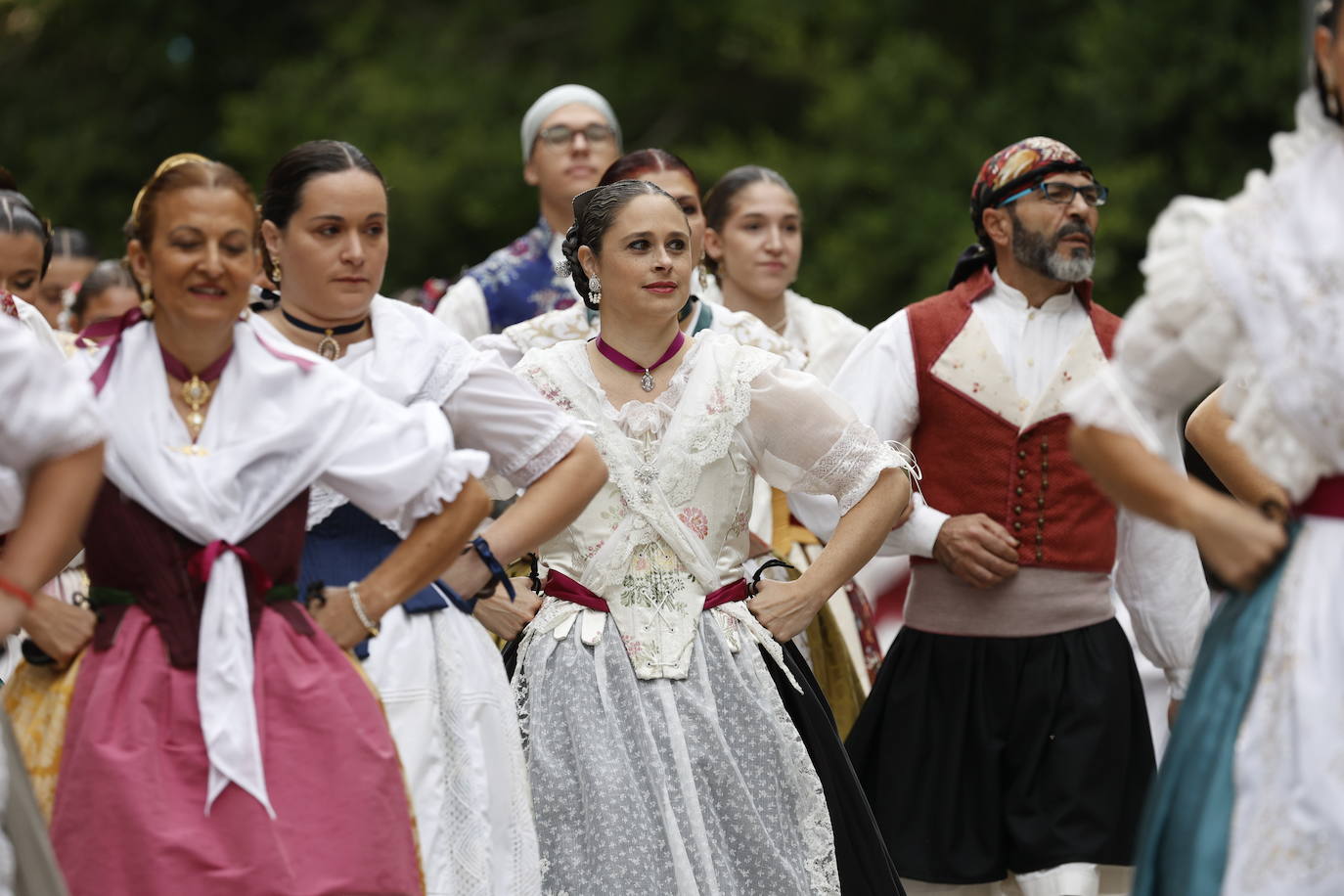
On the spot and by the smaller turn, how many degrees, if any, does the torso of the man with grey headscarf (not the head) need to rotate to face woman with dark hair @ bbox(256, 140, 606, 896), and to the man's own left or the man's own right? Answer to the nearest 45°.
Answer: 0° — they already face them

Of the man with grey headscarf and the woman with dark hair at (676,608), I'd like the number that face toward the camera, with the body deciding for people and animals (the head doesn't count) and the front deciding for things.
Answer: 2

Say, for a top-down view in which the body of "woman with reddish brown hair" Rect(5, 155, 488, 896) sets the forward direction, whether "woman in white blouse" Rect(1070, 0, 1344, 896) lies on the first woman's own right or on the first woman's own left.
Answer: on the first woman's own left

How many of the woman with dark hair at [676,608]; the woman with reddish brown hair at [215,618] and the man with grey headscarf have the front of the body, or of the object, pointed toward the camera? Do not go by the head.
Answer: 3

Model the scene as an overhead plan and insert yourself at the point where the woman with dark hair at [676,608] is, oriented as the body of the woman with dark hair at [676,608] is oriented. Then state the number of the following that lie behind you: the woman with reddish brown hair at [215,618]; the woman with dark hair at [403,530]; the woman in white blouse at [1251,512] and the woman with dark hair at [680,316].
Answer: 1

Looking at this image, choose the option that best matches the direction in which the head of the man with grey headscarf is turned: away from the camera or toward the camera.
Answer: toward the camera

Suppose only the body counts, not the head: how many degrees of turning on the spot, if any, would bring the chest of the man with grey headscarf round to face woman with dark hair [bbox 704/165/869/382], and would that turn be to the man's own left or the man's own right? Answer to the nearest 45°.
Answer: approximately 90° to the man's own left

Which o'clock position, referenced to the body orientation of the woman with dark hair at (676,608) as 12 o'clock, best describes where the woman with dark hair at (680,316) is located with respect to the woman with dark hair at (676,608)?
the woman with dark hair at (680,316) is roughly at 6 o'clock from the woman with dark hair at (676,608).

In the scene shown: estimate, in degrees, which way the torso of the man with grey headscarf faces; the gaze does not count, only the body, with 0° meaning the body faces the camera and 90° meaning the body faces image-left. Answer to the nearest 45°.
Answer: approximately 0°

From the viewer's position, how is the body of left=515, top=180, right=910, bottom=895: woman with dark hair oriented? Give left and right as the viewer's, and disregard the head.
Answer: facing the viewer

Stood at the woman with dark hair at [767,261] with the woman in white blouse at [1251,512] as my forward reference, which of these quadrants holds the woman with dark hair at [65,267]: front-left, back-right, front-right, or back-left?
back-right

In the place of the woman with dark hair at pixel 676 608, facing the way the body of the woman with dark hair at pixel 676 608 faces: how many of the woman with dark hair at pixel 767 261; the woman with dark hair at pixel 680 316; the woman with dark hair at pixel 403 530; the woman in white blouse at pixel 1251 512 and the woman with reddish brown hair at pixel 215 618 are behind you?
2

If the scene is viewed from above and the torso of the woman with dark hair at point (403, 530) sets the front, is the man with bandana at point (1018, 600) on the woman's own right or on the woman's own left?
on the woman's own left

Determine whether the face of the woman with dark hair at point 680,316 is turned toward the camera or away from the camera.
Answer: toward the camera

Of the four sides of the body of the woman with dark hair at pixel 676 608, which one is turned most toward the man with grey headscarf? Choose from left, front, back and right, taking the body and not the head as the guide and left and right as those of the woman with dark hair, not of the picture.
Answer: back
